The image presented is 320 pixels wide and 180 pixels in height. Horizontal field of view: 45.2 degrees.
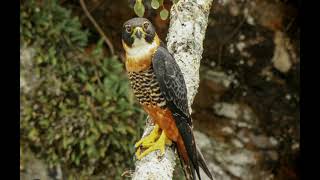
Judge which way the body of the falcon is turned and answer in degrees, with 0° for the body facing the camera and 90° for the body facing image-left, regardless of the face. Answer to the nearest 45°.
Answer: approximately 45°
